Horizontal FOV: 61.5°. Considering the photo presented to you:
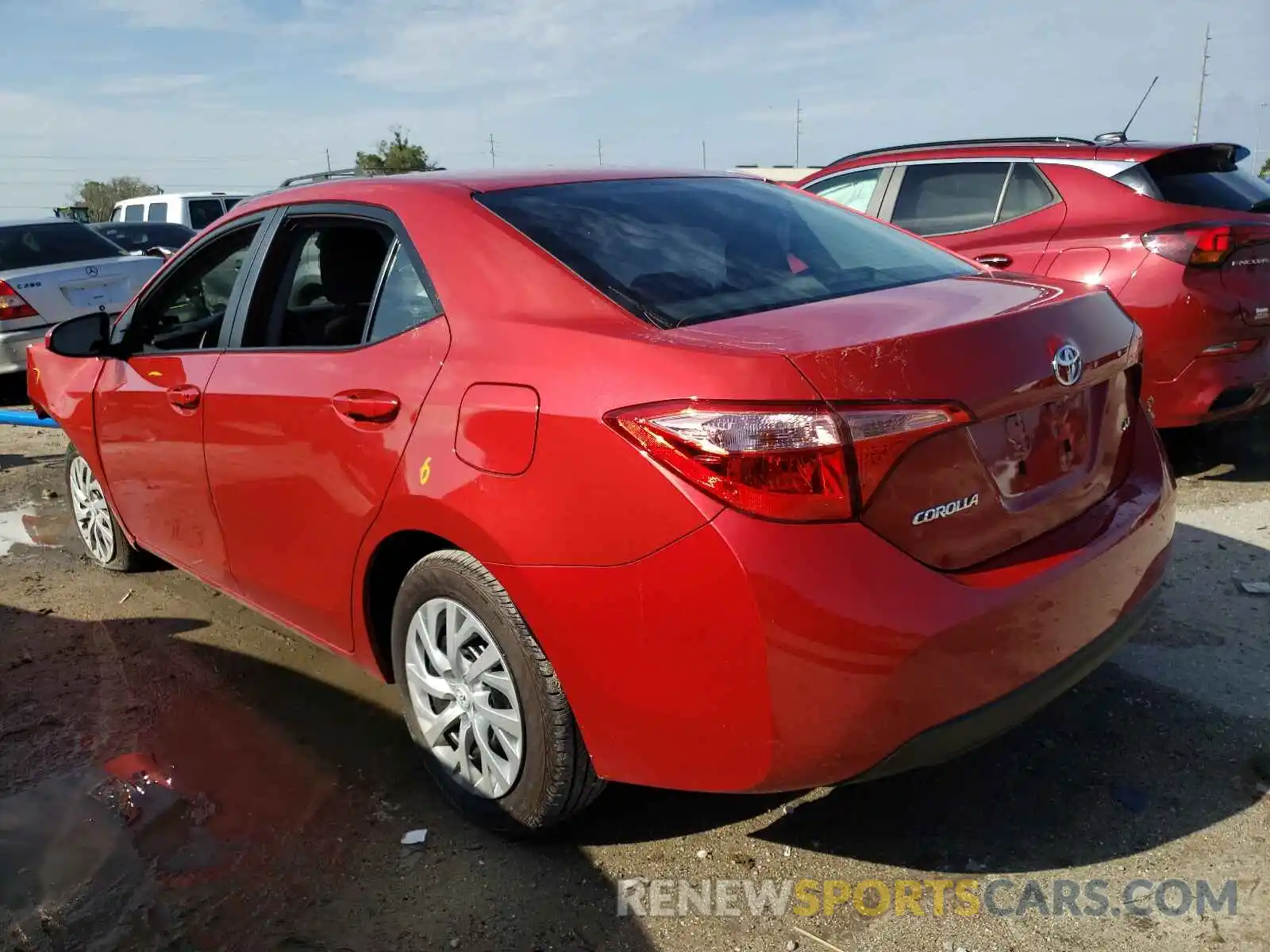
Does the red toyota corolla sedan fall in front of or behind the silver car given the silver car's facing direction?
behind

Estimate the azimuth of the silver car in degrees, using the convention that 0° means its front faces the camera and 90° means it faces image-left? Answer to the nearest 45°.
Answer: approximately 135°

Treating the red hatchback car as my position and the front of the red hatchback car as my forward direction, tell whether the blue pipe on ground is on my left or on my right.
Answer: on my left

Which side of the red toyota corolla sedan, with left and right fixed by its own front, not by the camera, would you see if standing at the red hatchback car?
right

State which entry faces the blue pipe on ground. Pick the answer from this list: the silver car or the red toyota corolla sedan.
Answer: the red toyota corolla sedan

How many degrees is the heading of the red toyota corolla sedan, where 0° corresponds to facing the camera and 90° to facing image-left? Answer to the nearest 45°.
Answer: approximately 135°

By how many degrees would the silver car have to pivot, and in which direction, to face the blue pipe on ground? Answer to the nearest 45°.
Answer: approximately 135° to its left

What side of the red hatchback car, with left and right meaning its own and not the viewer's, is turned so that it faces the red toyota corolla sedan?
left

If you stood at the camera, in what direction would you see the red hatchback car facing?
facing away from the viewer and to the left of the viewer
